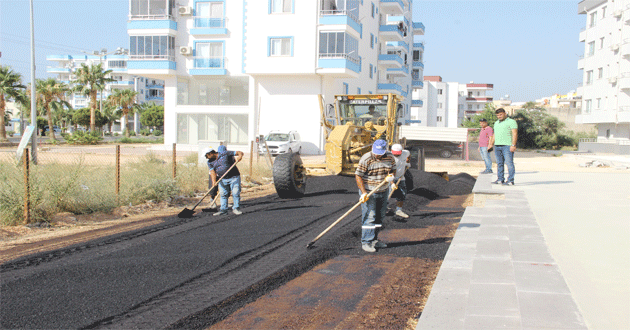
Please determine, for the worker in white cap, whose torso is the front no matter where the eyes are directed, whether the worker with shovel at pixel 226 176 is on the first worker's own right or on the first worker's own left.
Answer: on the first worker's own right

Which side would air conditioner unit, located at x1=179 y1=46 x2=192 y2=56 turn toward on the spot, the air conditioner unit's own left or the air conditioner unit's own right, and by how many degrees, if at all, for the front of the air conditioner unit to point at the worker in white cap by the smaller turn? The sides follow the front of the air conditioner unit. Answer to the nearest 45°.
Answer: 0° — it already faces them

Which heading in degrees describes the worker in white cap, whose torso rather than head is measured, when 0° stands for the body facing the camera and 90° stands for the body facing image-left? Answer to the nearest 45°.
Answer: approximately 45°

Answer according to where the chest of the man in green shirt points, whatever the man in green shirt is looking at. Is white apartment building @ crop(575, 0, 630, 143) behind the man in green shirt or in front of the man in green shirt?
behind

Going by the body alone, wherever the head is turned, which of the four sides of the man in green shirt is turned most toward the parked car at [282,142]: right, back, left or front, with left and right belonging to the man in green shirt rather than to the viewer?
right

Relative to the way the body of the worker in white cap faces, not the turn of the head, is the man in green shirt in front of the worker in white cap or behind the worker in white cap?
behind

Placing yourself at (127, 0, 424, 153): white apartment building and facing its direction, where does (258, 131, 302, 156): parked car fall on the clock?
The parked car is roughly at 11 o'clock from the white apartment building.

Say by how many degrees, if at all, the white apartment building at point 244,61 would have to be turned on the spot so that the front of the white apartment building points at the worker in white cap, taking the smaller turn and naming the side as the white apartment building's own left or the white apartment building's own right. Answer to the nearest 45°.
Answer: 0° — it already faces them

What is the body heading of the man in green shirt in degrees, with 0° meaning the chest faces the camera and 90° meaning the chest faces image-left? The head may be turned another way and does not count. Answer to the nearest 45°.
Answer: approximately 45°

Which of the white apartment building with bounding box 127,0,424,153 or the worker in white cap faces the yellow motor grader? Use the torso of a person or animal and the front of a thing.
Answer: the white apartment building
